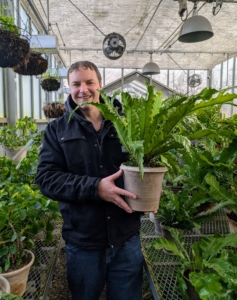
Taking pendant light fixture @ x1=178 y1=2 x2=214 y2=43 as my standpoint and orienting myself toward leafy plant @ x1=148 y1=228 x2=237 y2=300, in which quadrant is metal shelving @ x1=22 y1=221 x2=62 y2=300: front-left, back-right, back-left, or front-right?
front-right

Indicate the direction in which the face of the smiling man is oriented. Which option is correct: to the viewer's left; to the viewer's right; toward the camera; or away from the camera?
toward the camera

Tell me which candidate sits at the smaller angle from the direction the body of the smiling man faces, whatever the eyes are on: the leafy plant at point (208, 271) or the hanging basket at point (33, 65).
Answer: the leafy plant

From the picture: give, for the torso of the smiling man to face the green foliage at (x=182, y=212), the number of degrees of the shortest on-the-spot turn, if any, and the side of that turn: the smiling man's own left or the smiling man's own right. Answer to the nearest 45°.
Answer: approximately 45° to the smiling man's own left

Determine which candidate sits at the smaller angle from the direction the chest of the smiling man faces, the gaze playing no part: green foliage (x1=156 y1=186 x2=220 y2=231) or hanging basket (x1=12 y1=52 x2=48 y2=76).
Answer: the green foliage

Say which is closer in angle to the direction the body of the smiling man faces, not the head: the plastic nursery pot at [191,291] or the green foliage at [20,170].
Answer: the plastic nursery pot
